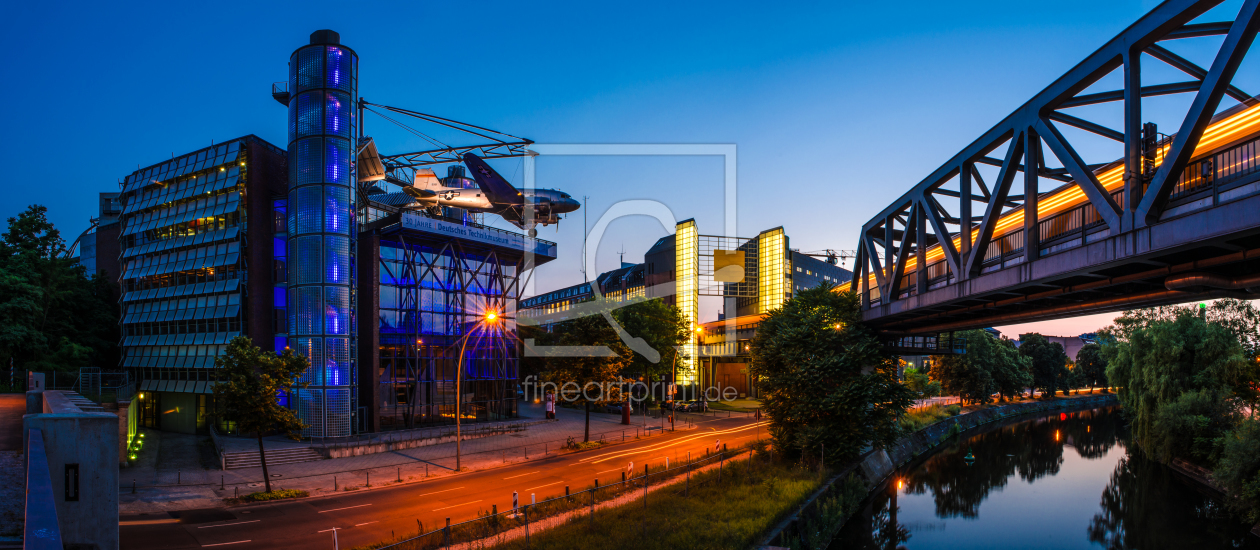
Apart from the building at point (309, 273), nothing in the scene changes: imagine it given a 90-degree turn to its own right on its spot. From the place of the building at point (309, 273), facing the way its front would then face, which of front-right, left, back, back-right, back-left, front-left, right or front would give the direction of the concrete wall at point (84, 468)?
front-left

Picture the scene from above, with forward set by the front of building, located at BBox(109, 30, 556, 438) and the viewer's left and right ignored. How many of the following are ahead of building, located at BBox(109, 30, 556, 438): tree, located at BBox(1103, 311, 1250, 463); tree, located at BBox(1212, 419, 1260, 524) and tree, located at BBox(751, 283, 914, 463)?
3

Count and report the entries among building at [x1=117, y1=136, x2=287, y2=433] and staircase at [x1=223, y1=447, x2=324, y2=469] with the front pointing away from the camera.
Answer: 0

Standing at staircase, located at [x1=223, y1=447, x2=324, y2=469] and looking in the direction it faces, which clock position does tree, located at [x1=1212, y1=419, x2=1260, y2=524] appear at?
The tree is roughly at 12 o'clock from the staircase.

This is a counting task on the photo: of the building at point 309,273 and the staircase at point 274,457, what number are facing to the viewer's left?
0

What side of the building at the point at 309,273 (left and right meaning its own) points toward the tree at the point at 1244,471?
front

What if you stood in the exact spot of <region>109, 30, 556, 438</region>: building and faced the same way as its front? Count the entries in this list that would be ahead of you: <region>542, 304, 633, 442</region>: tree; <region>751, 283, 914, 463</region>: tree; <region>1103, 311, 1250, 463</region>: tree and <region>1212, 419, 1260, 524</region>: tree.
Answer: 4

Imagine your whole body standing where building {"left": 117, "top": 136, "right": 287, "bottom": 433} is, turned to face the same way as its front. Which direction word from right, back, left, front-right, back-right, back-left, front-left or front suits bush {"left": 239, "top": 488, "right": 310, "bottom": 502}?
front-left

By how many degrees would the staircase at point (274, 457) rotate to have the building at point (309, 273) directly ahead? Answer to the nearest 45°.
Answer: approximately 135° to its left

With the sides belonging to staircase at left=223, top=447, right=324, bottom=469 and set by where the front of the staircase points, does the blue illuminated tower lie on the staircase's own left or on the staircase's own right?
on the staircase's own left

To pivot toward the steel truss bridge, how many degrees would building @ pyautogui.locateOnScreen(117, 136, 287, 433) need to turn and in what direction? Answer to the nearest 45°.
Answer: approximately 45° to its left
